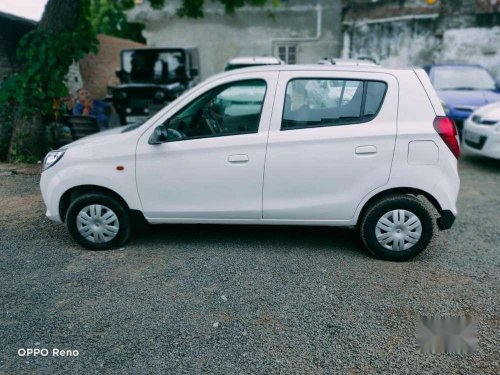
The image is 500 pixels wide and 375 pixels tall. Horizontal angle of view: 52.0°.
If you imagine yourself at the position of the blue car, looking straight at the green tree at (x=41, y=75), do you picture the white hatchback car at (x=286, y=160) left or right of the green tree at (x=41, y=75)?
left

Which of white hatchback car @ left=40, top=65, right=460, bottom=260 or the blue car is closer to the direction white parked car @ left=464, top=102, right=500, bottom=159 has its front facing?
the white hatchback car

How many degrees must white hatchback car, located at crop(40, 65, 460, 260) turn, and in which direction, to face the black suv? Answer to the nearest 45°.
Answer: approximately 90° to its right

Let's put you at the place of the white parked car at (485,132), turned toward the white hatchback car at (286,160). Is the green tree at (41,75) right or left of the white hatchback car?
right

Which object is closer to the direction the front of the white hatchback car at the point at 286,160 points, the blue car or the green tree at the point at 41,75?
the green tree

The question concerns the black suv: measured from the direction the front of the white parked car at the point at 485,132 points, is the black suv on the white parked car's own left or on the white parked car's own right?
on the white parked car's own right

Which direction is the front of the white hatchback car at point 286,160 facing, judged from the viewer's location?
facing to the left of the viewer

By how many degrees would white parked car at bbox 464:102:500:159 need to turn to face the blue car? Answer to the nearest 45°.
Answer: approximately 135° to its right

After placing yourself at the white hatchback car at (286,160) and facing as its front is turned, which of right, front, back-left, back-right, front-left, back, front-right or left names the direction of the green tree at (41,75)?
front-right

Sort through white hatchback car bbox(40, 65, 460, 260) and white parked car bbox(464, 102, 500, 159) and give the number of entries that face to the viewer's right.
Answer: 0

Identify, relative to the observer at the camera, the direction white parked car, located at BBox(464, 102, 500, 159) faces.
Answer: facing the viewer and to the left of the viewer
